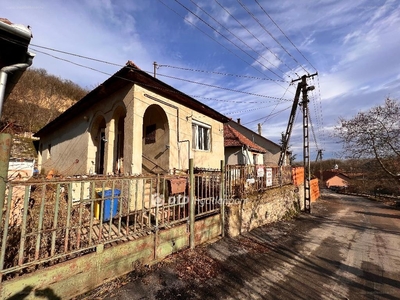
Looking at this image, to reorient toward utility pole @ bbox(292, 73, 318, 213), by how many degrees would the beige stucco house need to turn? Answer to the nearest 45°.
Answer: approximately 45° to its left

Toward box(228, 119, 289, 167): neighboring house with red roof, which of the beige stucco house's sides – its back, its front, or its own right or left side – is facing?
left

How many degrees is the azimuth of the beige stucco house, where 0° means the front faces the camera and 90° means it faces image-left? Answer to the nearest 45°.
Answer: approximately 315°

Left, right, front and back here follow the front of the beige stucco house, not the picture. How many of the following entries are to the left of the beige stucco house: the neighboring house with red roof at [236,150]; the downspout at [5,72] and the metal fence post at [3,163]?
1

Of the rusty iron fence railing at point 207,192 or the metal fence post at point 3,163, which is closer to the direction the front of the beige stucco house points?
the rusty iron fence railing

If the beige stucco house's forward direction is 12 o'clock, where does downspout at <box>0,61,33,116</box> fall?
The downspout is roughly at 2 o'clock from the beige stucco house.

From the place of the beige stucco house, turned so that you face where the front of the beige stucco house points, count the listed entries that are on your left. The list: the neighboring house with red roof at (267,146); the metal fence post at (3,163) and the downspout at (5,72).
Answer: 1

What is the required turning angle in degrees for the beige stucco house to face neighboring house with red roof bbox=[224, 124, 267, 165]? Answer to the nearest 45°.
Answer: approximately 90° to its left

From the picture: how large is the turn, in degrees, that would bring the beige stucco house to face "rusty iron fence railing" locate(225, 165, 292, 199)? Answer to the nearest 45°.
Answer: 0° — it already faces it

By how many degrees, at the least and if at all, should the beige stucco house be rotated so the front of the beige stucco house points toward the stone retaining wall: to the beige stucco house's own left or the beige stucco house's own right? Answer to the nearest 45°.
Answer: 0° — it already faces it
